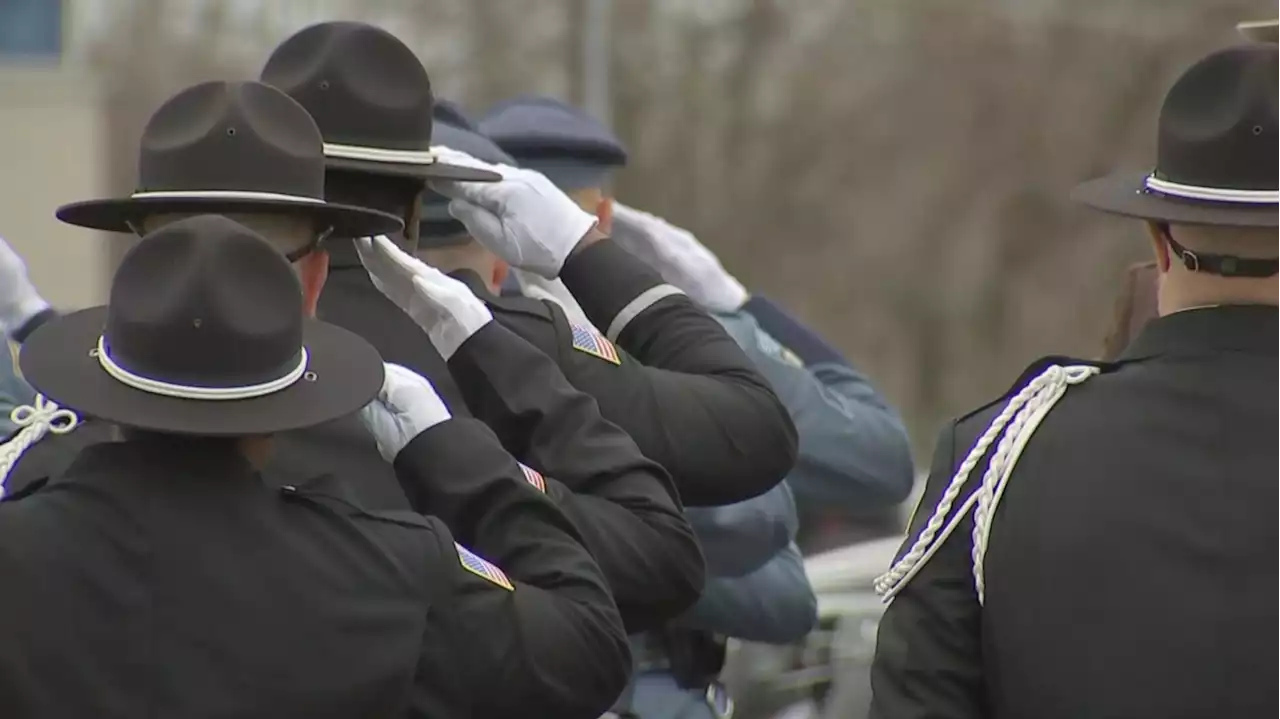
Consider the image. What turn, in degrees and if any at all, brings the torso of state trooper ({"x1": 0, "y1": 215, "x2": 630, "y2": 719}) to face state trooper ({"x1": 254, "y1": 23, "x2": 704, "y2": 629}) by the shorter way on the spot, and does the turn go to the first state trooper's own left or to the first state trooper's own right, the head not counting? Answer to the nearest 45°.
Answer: approximately 45° to the first state trooper's own right

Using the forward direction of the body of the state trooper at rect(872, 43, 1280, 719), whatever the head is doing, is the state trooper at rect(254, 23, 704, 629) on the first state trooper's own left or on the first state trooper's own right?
on the first state trooper's own left

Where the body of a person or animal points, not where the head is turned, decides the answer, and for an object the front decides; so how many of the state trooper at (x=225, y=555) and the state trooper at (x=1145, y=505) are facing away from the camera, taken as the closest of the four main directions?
2

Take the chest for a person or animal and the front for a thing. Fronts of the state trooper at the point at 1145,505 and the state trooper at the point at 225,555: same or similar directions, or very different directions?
same or similar directions

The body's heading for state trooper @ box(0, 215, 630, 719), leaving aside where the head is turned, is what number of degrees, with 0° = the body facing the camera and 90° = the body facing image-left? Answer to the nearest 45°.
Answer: approximately 180°

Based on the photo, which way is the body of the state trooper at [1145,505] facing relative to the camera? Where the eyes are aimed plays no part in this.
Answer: away from the camera

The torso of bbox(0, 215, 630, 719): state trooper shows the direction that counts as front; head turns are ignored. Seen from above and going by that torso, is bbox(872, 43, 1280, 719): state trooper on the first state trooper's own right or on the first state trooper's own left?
on the first state trooper's own right
